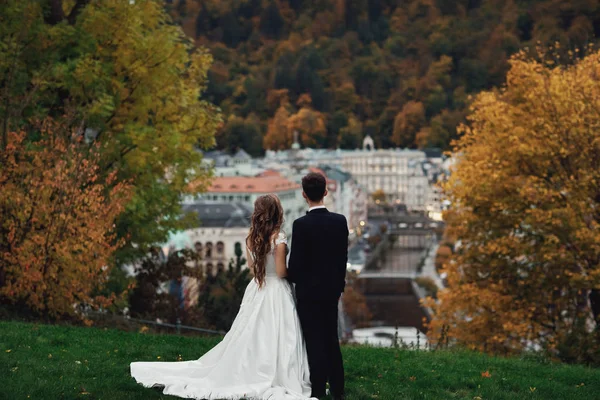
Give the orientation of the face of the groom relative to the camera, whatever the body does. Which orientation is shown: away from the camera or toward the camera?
away from the camera

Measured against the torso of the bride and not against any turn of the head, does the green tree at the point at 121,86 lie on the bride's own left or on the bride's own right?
on the bride's own left

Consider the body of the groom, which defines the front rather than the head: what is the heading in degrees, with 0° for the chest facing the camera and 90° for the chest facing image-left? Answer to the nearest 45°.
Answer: approximately 180°

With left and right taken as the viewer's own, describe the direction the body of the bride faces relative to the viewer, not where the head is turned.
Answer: facing away from the viewer and to the right of the viewer

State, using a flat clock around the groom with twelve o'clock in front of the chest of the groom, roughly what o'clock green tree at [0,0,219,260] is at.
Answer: The green tree is roughly at 11 o'clock from the groom.
